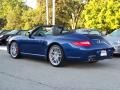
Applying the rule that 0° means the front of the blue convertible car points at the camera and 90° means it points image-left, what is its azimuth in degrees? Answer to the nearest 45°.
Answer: approximately 135°
